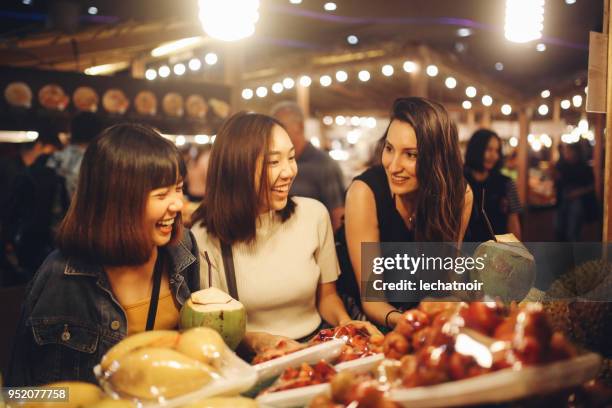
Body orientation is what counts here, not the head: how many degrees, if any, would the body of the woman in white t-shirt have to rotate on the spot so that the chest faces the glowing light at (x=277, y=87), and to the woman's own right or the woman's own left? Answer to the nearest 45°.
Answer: approximately 135° to the woman's own left

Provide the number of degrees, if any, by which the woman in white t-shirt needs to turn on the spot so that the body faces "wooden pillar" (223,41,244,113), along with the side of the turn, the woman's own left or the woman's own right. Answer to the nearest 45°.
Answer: approximately 135° to the woman's own left

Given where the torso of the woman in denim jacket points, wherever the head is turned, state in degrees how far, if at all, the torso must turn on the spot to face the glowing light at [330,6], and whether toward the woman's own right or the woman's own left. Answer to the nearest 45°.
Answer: approximately 90° to the woman's own left

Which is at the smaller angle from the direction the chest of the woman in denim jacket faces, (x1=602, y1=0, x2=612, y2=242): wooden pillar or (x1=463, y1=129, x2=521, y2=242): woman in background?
the wooden pillar

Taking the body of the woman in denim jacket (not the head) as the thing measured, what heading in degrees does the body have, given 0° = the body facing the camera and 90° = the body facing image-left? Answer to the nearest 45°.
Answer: approximately 315°

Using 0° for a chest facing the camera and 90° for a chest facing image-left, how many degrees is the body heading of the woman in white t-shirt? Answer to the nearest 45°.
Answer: approximately 315°

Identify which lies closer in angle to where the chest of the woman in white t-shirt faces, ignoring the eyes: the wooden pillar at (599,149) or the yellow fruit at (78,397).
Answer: the yellow fruit

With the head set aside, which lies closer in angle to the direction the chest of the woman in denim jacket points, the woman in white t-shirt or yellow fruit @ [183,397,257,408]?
the yellow fruit
